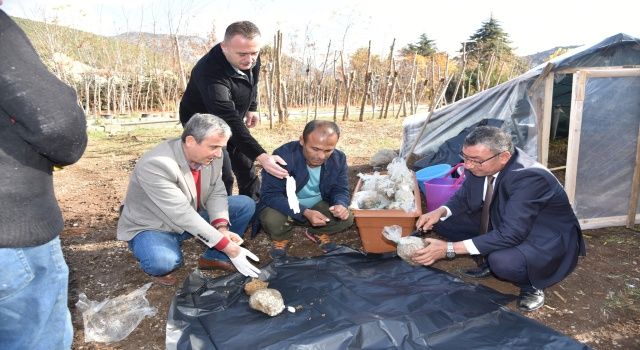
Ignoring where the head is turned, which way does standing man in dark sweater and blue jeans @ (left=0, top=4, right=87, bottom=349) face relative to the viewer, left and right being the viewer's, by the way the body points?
facing away from the viewer

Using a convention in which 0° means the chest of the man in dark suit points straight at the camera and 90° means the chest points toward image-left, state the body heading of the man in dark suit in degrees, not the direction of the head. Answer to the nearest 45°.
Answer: approximately 45°

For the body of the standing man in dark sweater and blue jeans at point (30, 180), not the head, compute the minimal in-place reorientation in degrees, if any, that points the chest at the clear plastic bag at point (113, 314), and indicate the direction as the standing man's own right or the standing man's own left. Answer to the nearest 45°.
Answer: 0° — they already face it

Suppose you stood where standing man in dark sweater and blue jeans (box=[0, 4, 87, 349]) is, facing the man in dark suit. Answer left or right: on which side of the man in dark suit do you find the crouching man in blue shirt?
left

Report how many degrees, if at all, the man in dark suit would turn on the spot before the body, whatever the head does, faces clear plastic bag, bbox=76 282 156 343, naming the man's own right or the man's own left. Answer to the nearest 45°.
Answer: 0° — they already face it

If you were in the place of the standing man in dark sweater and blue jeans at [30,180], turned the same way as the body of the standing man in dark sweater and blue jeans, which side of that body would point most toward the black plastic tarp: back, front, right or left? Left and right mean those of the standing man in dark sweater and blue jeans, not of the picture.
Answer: front

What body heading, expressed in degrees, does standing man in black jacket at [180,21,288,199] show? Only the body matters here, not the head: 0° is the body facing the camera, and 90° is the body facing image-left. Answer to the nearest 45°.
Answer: approximately 315°

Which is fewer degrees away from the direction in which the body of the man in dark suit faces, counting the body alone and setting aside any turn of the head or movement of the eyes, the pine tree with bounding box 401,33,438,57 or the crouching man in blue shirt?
the crouching man in blue shirt

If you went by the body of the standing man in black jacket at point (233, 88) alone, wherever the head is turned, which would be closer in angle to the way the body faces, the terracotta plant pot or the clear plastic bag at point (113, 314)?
the terracotta plant pot

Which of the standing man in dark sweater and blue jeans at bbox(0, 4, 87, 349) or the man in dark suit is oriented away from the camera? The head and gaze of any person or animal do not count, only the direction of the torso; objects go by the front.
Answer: the standing man in dark sweater and blue jeans

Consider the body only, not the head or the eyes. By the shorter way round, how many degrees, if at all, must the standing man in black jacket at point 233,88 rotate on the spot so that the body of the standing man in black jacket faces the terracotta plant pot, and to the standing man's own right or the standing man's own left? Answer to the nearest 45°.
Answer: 0° — they already face it
